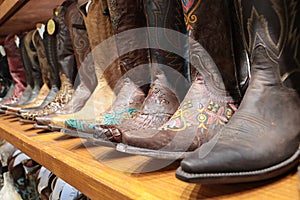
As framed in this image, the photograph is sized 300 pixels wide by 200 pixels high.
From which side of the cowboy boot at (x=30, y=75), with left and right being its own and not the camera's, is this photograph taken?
left

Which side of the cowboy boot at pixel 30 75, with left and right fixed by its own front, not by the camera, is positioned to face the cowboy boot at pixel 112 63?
left

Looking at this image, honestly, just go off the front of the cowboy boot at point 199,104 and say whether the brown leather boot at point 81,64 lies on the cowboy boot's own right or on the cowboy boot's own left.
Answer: on the cowboy boot's own right

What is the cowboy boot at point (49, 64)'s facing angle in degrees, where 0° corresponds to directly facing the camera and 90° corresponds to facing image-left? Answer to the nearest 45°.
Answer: approximately 90°

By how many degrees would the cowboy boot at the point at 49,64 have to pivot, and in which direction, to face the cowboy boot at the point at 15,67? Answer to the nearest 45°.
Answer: approximately 90° to its right

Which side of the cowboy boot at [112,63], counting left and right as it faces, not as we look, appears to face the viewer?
left

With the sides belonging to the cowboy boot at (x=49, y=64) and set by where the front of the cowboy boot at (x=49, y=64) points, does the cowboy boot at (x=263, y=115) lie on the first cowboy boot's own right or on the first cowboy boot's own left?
on the first cowboy boot's own left

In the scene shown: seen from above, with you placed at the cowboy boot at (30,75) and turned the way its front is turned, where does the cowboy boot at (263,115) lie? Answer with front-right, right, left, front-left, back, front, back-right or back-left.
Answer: left

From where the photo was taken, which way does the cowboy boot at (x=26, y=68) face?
to the viewer's left

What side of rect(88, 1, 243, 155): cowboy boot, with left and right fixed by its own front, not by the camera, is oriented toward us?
left
